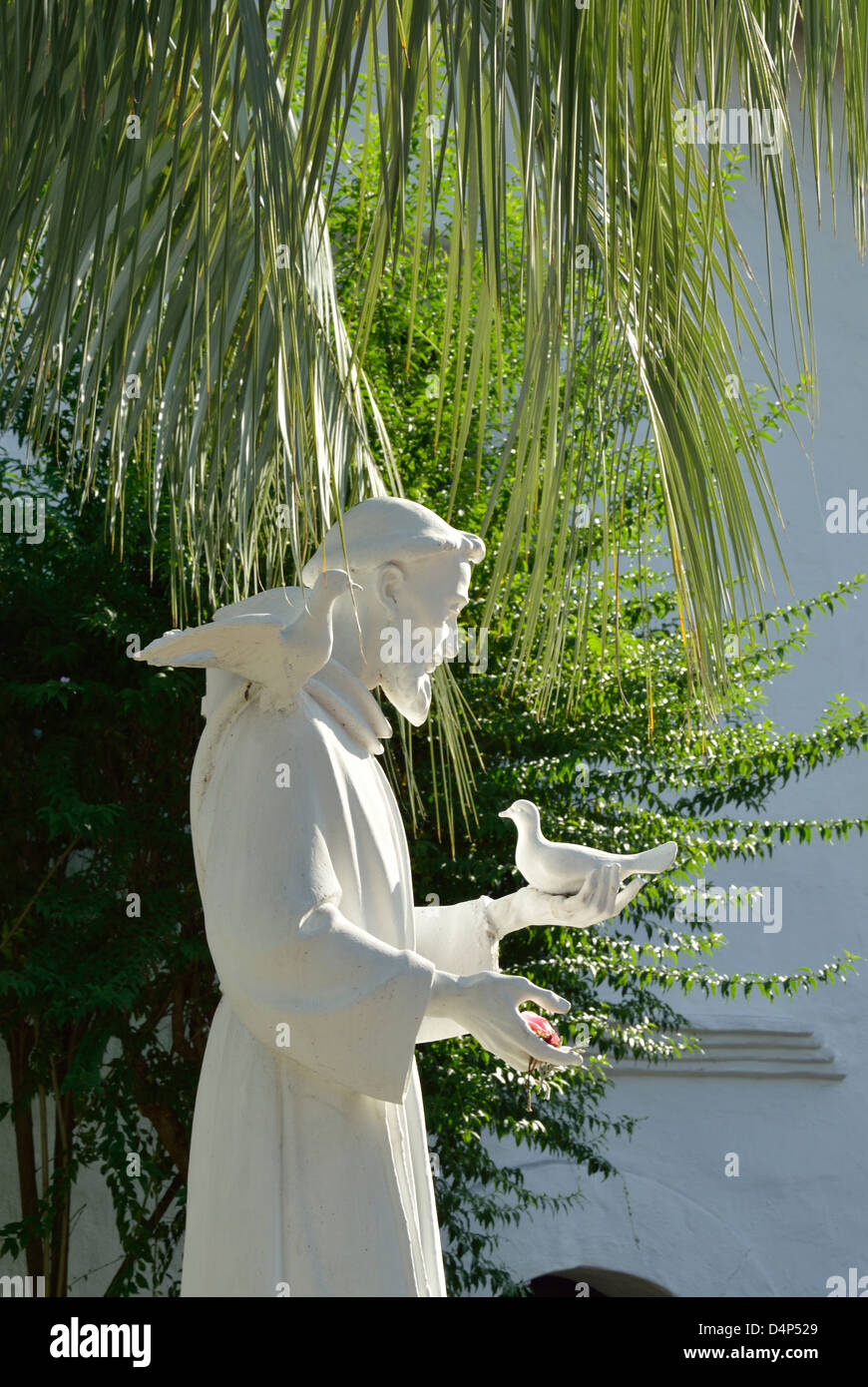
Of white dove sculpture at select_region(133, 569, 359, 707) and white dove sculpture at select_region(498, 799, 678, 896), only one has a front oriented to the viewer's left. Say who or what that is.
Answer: white dove sculpture at select_region(498, 799, 678, 896)

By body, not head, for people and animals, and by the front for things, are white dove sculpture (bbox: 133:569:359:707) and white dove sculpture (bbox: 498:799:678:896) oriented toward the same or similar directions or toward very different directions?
very different directions

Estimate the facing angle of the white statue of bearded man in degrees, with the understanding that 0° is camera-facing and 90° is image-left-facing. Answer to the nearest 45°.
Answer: approximately 270°

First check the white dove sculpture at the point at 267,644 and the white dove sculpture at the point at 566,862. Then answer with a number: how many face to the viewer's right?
1

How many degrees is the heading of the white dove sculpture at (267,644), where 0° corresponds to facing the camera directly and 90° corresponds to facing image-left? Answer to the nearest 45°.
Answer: approximately 270°

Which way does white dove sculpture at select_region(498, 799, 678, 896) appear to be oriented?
to the viewer's left
